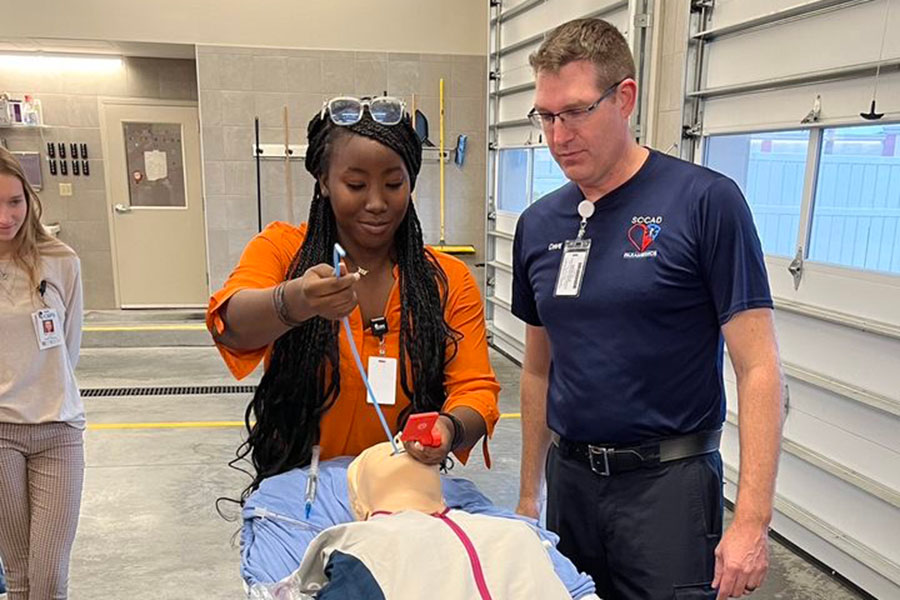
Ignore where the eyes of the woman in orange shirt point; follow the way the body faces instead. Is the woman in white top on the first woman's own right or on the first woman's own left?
on the first woman's own right

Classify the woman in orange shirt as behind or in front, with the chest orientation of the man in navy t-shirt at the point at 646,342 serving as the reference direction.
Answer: in front

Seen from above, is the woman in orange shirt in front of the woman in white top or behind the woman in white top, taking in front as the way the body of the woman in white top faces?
in front

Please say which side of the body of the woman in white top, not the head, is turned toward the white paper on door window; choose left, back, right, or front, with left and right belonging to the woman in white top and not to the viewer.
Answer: back

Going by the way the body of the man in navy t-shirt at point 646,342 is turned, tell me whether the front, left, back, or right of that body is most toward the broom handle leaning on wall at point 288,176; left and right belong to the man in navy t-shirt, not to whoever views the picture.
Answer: right

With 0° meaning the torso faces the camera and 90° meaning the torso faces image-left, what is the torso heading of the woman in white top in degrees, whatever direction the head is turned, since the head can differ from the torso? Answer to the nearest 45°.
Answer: approximately 0°

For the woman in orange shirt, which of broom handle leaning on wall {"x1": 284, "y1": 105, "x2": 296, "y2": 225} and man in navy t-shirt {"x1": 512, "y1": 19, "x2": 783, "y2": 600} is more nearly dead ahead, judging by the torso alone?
the man in navy t-shirt

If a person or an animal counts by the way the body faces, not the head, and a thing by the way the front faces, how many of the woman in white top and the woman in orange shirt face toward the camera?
2

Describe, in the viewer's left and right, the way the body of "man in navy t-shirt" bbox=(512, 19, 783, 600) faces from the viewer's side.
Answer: facing the viewer and to the left of the viewer

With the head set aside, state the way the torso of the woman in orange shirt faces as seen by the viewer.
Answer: toward the camera

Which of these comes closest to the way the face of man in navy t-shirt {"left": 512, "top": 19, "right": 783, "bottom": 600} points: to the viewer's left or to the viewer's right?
to the viewer's left

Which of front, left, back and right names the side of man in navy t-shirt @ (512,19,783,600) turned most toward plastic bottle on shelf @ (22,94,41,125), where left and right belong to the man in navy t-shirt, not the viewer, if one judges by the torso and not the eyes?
right

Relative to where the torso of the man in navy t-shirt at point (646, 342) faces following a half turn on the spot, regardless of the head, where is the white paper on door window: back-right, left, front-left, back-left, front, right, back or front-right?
left
